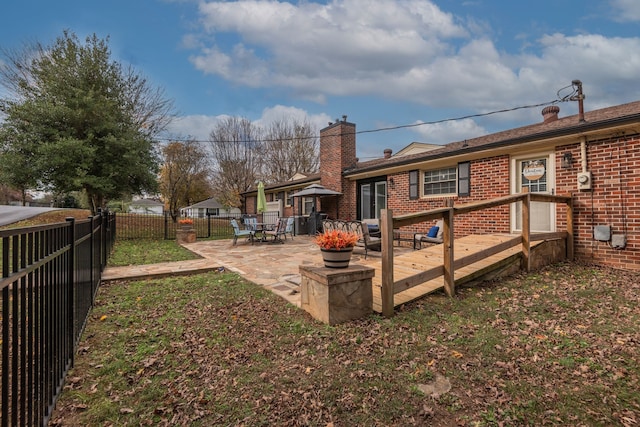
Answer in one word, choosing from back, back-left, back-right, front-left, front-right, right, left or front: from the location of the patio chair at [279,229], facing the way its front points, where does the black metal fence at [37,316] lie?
left

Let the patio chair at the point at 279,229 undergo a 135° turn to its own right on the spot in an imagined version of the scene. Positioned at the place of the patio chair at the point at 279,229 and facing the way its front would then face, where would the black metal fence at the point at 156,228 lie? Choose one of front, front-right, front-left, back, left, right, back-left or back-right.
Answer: left

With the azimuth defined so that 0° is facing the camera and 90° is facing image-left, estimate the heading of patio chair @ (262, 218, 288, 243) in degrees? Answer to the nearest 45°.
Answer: approximately 90°

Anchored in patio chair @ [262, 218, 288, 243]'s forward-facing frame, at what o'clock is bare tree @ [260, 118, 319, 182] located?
The bare tree is roughly at 3 o'clock from the patio chair.

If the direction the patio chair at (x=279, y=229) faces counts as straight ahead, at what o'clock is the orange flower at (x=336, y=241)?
The orange flower is roughly at 9 o'clock from the patio chair.

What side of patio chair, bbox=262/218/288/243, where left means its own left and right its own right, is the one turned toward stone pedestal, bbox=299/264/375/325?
left

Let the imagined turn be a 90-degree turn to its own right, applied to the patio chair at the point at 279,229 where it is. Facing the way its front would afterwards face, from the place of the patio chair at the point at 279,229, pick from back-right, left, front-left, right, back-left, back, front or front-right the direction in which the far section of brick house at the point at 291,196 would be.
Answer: front

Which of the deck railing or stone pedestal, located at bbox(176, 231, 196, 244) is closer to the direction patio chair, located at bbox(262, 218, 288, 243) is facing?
the stone pedestal

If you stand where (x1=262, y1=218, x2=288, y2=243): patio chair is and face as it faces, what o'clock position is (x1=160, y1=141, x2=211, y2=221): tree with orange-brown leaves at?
The tree with orange-brown leaves is roughly at 2 o'clock from the patio chair.

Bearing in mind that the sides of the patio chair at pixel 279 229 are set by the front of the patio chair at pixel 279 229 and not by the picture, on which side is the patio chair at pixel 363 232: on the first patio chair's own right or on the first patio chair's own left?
on the first patio chair's own left

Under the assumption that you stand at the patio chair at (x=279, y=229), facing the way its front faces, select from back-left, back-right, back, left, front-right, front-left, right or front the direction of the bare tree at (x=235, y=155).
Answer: right
